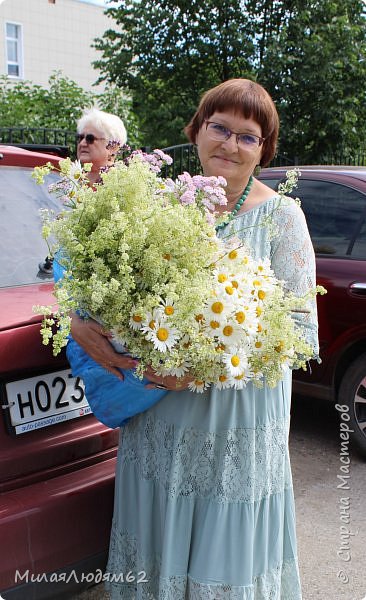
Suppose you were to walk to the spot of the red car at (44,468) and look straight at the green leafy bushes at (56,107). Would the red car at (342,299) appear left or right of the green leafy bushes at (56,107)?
right

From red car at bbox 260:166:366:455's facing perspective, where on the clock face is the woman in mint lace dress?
The woman in mint lace dress is roughly at 8 o'clock from the red car.

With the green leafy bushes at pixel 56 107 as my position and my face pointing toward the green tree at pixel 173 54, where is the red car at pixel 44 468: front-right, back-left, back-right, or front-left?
back-right

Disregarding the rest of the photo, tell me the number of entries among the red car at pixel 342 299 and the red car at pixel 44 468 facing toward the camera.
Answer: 0

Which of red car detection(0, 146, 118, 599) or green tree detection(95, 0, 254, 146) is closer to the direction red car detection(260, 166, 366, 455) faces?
the green tree

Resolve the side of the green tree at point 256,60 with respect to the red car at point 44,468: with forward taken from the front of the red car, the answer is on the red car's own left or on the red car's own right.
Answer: on the red car's own right
